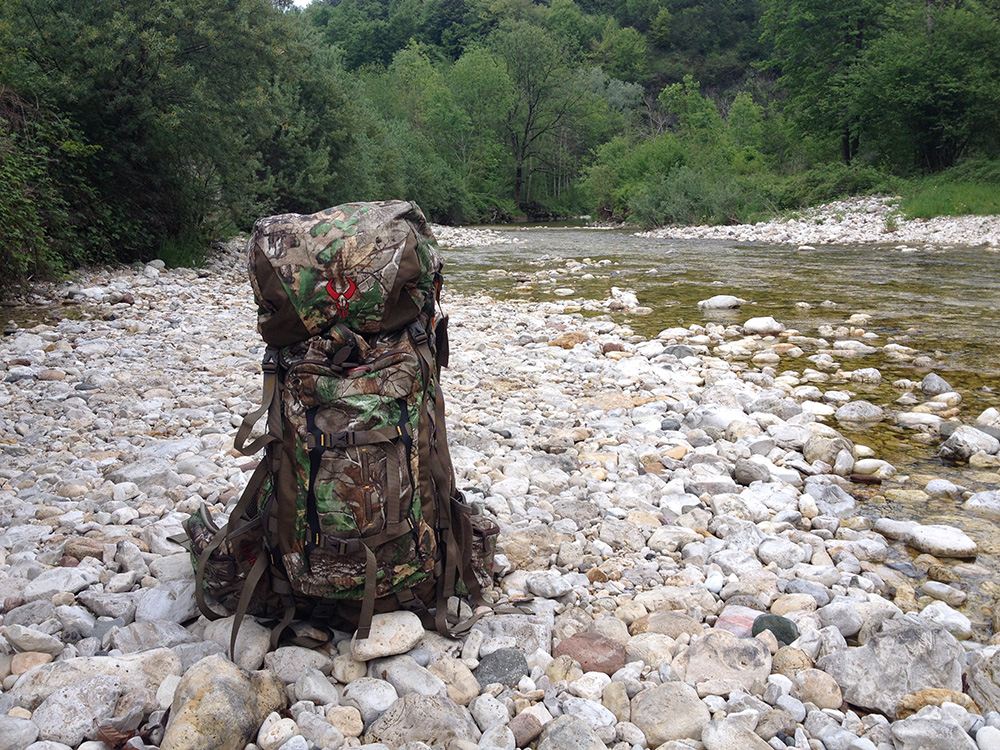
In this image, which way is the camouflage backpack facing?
toward the camera

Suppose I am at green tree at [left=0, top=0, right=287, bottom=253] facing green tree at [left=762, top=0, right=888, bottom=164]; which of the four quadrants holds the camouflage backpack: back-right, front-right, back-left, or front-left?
back-right

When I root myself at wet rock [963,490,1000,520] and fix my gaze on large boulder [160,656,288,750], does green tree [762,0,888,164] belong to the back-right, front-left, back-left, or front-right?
back-right

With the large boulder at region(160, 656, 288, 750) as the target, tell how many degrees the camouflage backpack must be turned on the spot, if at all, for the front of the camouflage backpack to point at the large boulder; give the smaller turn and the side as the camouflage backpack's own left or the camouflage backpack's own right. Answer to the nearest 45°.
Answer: approximately 45° to the camouflage backpack's own right

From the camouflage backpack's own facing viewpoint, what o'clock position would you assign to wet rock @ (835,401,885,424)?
The wet rock is roughly at 8 o'clock from the camouflage backpack.

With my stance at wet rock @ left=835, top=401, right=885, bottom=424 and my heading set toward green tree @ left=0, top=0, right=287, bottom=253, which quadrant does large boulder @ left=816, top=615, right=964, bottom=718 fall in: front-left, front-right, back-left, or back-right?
back-left

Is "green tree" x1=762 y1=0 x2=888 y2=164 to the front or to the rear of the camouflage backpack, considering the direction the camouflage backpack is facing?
to the rear

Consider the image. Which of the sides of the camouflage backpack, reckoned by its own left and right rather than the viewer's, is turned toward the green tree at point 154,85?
back

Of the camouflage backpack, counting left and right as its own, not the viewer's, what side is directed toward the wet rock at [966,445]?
left

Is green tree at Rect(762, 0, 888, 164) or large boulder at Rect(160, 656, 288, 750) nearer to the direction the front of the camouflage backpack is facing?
the large boulder

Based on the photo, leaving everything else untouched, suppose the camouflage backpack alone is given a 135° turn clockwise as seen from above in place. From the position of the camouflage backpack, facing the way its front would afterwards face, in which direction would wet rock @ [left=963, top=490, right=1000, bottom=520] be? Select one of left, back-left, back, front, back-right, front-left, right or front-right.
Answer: back-right

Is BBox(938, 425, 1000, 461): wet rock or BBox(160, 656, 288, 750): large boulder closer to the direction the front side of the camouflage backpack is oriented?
the large boulder

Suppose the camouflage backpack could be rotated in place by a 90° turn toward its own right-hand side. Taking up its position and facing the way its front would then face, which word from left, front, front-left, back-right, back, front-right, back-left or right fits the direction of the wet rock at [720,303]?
back-right
